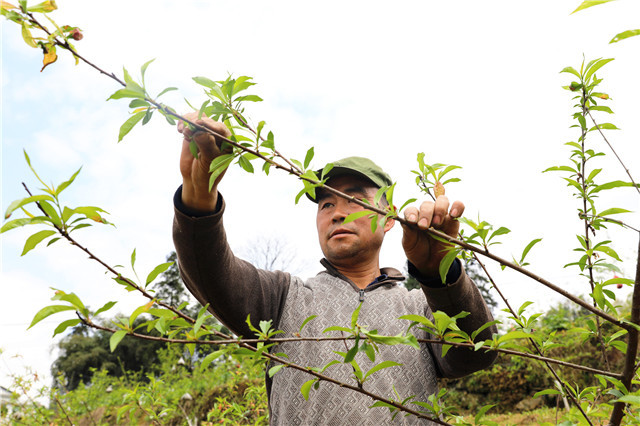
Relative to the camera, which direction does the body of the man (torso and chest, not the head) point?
toward the camera

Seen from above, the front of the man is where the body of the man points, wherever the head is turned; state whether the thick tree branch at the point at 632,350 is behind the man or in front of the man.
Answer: in front
